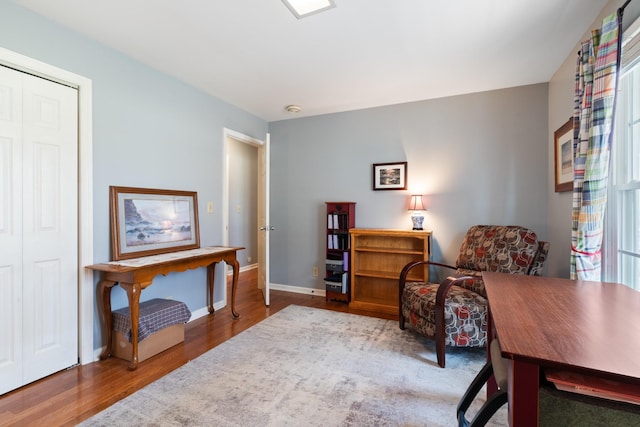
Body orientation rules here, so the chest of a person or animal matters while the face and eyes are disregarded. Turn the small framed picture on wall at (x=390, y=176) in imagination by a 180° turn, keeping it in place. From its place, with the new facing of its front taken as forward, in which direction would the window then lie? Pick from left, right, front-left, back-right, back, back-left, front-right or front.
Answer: back-right

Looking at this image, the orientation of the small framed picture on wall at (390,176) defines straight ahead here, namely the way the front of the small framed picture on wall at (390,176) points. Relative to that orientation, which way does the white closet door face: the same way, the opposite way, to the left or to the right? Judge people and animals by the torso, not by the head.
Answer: to the left

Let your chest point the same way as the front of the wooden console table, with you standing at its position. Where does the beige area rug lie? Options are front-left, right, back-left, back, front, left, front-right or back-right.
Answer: front

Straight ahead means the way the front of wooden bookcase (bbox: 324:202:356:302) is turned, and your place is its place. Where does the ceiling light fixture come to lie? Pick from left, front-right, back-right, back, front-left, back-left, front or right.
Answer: front

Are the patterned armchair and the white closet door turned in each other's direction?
yes

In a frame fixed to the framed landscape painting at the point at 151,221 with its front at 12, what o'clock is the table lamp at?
The table lamp is roughly at 11 o'clock from the framed landscape painting.

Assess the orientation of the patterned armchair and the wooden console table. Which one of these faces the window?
the wooden console table

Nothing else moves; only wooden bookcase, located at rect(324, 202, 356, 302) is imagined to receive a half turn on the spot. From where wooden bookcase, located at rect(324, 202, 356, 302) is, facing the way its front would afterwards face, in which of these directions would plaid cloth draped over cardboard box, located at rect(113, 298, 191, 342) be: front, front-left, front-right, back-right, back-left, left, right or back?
back-left

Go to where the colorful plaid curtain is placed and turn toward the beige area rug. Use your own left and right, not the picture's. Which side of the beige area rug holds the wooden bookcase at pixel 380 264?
right

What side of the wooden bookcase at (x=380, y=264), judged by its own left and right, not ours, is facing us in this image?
front

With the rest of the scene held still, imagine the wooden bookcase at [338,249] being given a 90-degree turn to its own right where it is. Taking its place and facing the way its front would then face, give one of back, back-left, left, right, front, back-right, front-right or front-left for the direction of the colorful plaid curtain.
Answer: back-left

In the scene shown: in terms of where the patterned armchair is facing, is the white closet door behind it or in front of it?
in front

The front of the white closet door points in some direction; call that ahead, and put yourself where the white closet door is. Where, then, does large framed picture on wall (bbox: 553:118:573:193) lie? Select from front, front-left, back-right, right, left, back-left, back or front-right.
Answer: front

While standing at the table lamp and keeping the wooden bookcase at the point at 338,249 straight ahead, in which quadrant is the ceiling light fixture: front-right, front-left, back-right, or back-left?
front-left

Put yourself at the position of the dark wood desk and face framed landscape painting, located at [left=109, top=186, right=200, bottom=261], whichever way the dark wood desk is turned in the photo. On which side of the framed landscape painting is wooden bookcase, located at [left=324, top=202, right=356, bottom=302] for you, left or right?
right

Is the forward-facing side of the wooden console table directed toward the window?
yes

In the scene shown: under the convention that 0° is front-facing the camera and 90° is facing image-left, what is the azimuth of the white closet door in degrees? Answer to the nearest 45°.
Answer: approximately 315°

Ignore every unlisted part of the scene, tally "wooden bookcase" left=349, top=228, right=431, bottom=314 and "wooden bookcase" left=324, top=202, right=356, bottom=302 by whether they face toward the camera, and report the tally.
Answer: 2

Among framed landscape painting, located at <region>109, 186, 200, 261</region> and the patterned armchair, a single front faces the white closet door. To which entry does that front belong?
the patterned armchair
